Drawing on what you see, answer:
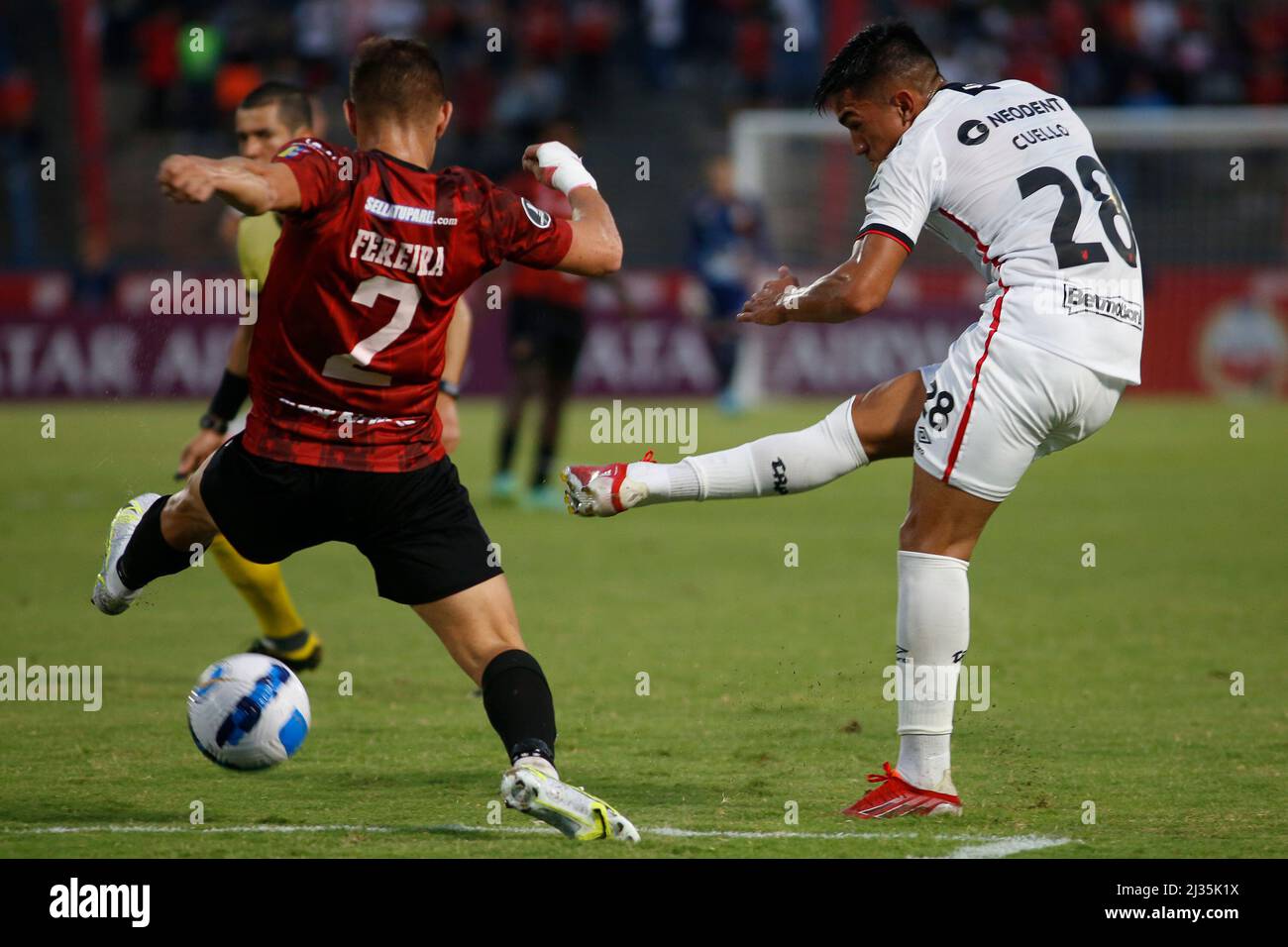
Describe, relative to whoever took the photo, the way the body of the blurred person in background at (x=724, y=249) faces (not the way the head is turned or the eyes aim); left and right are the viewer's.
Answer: facing the viewer

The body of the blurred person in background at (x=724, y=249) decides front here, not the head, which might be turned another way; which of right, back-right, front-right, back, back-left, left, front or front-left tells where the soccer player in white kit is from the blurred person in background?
front

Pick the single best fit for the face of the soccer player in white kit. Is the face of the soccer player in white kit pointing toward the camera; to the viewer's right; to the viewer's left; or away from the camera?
to the viewer's left

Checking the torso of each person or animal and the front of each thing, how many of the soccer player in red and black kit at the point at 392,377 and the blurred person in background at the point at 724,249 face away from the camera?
1

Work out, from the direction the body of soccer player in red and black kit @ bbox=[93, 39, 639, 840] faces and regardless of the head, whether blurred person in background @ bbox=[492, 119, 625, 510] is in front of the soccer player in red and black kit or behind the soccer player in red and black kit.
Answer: in front

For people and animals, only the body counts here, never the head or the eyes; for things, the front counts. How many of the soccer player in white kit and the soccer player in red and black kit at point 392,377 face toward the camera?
0

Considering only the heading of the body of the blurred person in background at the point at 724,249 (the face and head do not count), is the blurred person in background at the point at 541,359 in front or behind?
in front

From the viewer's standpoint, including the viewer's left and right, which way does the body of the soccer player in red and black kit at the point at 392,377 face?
facing away from the viewer

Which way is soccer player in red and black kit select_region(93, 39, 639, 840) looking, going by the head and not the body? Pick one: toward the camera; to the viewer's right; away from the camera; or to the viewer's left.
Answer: away from the camera

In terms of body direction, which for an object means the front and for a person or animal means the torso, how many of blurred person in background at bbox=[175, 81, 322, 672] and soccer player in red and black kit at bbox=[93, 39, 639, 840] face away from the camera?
1

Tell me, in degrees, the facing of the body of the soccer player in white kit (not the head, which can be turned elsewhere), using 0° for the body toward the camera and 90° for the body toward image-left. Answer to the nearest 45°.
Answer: approximately 135°

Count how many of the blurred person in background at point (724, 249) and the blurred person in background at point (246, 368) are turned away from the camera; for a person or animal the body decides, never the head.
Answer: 0

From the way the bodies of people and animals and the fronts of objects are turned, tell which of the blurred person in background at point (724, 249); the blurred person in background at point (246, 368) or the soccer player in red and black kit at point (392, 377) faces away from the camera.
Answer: the soccer player in red and black kit

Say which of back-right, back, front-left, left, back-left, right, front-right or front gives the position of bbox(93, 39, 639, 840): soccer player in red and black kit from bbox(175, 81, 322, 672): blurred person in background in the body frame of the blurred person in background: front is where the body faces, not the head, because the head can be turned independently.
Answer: front-left

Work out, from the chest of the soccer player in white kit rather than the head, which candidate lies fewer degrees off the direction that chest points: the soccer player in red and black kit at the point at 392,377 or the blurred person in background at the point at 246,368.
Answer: the blurred person in background

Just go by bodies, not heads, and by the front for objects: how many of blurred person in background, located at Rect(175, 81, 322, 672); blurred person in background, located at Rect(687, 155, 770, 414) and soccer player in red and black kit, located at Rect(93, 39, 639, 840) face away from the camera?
1

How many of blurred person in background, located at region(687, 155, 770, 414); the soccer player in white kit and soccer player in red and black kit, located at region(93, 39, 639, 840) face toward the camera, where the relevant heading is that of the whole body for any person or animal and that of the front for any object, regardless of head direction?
1

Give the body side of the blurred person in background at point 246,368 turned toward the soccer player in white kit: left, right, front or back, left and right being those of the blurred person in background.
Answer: left

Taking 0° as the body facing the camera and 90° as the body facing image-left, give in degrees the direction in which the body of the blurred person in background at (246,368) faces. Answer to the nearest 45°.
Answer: approximately 45°
